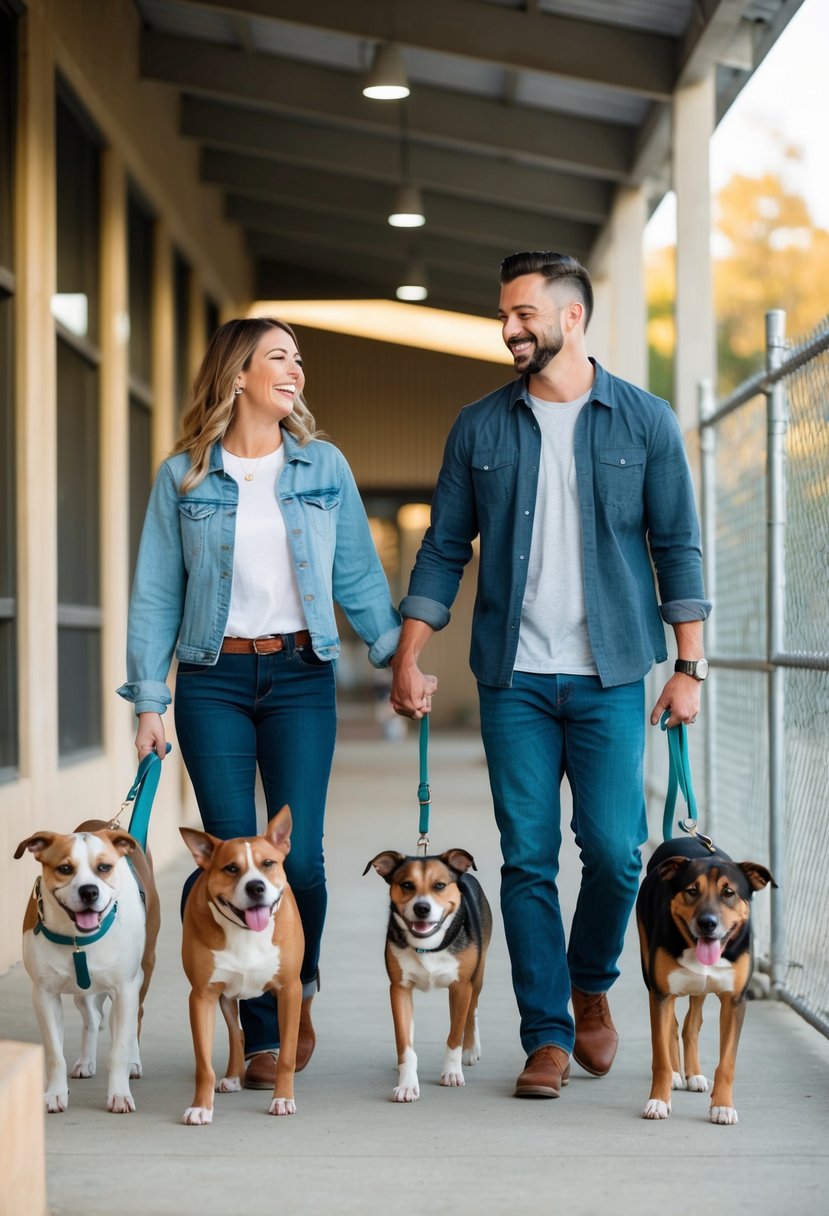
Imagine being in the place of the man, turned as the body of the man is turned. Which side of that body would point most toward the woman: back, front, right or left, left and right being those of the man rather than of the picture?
right

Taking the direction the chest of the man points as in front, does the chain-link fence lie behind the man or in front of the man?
behind

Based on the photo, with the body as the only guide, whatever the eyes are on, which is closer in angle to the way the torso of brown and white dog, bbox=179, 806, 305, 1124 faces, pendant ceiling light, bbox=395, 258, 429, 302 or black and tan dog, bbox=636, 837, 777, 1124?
the black and tan dog

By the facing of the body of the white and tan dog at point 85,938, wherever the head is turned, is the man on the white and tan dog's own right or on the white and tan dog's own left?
on the white and tan dog's own left

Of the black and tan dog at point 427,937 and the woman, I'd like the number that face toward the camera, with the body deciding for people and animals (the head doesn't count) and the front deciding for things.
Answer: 2

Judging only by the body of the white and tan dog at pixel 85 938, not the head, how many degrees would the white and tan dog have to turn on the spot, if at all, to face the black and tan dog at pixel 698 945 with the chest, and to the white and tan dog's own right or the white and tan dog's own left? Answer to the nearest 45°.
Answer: approximately 90° to the white and tan dog's own left
